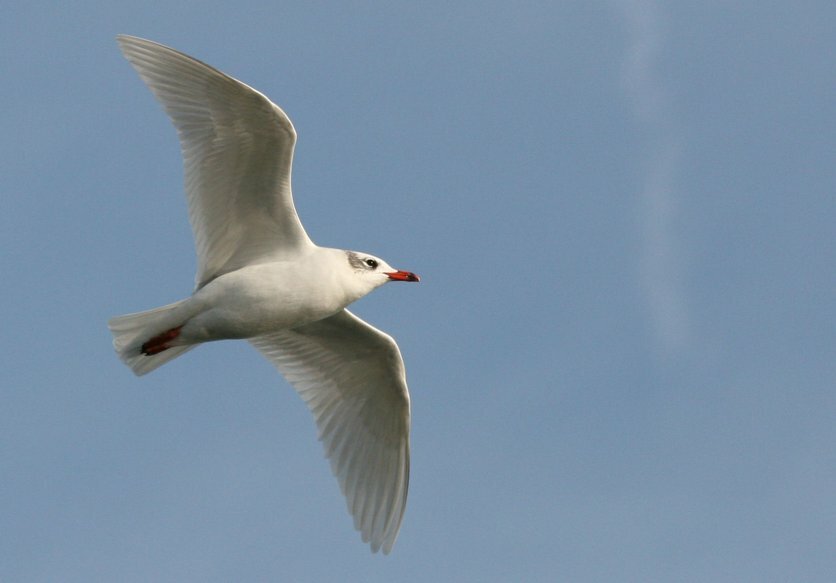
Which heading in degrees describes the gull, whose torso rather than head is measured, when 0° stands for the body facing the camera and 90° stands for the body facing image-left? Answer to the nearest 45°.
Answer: approximately 270°
